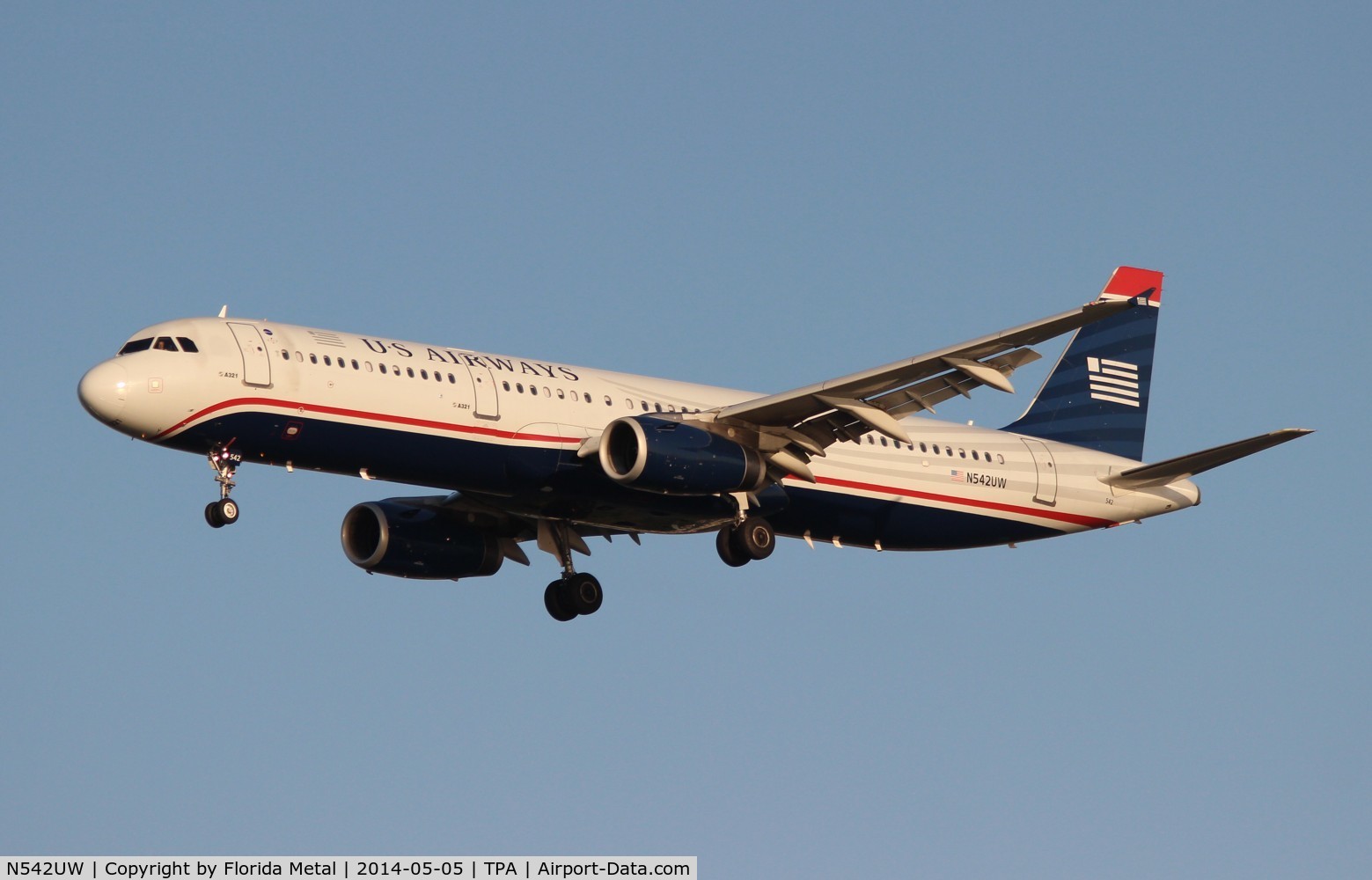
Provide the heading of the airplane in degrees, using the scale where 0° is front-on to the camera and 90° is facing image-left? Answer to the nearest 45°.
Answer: approximately 45°
